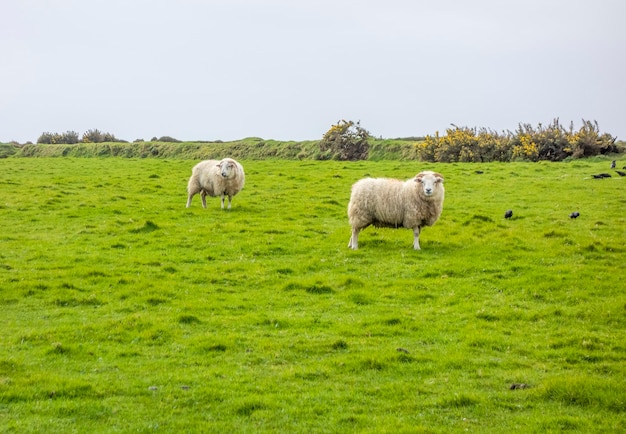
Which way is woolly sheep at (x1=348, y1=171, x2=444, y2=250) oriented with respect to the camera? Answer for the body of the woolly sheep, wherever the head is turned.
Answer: to the viewer's right

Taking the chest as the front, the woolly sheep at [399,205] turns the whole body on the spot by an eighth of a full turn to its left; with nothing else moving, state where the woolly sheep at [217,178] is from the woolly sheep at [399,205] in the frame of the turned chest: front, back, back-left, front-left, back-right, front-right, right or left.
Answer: left

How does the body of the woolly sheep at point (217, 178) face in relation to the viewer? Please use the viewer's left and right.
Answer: facing the viewer and to the right of the viewer

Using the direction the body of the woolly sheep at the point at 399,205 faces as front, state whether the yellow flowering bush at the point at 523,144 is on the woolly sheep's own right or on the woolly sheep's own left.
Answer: on the woolly sheep's own left

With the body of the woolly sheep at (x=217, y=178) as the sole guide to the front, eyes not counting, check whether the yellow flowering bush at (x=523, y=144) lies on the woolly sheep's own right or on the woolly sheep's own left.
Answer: on the woolly sheep's own left
